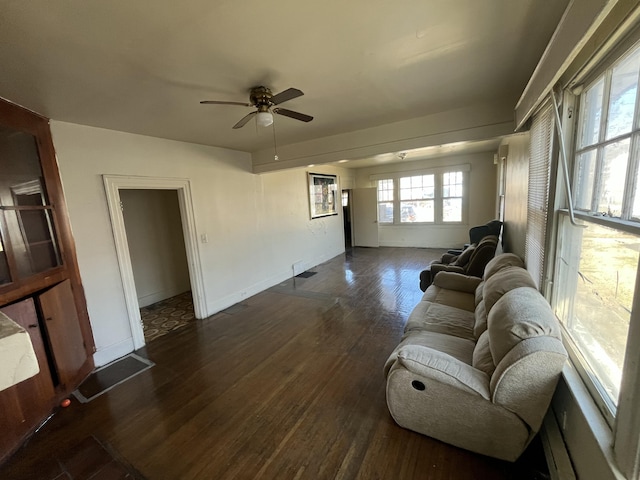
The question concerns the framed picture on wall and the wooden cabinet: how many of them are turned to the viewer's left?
0

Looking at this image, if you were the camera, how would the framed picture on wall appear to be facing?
facing the viewer and to the right of the viewer

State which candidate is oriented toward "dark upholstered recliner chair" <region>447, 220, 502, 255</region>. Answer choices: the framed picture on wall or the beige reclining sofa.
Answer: the framed picture on wall

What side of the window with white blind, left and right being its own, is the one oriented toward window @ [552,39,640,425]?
left

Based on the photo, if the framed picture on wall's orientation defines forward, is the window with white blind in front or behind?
in front

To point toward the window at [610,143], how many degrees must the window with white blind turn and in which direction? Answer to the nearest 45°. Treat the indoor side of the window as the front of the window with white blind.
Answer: approximately 90° to its left

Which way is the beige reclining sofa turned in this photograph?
to the viewer's left

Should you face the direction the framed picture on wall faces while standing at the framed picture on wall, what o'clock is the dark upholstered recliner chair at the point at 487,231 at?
The dark upholstered recliner chair is roughly at 12 o'clock from the framed picture on wall.

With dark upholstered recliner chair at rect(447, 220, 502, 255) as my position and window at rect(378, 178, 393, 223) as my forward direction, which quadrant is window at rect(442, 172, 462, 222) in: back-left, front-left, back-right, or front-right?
front-right

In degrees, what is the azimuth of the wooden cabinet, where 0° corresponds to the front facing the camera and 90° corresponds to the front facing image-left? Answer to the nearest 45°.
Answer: approximately 315°

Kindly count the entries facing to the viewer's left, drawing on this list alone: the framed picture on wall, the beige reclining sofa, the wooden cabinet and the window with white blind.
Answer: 2

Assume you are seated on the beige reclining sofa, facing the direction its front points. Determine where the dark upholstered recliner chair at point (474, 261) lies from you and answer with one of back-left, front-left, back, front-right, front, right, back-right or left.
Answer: right

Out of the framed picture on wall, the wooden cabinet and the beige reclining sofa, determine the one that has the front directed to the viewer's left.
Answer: the beige reclining sofa

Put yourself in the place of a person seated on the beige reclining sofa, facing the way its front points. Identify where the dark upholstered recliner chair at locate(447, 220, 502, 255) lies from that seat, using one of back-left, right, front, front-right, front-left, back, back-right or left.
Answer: right

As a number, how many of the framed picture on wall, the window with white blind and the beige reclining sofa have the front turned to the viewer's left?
2

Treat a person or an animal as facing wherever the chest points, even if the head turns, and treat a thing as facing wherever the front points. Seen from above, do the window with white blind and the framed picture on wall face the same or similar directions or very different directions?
very different directions

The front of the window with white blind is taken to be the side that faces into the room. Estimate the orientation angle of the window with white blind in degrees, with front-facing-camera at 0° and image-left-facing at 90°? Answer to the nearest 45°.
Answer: approximately 90°
